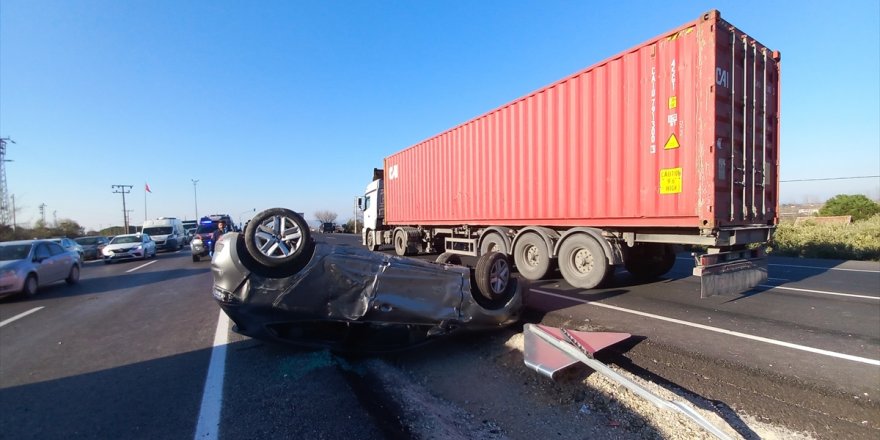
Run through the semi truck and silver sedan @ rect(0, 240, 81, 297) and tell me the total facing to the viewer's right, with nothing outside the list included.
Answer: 0

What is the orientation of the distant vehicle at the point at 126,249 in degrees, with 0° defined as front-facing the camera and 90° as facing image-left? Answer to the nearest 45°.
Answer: approximately 45°

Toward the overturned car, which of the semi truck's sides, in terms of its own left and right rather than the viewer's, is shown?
left

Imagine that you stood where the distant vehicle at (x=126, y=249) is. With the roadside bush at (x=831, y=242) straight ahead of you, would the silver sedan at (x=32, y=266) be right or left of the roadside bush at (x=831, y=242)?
right

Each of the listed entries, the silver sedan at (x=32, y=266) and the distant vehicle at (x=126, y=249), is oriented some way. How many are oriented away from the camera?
0

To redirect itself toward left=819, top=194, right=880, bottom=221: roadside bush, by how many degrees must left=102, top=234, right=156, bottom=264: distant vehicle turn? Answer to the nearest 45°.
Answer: approximately 90° to its left

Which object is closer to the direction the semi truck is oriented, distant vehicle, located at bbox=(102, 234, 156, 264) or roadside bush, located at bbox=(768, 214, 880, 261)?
the distant vehicle

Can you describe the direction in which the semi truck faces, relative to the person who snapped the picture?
facing away from the viewer and to the left of the viewer

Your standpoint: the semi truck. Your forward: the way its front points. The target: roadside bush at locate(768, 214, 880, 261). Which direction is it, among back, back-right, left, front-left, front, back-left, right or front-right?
right

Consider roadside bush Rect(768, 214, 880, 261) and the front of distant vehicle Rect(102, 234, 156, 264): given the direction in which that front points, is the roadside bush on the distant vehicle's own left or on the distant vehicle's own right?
on the distant vehicle's own left

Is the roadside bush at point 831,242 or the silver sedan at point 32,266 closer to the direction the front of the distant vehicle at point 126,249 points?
the silver sedan

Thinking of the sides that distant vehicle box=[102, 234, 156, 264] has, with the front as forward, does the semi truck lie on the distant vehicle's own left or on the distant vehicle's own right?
on the distant vehicle's own left

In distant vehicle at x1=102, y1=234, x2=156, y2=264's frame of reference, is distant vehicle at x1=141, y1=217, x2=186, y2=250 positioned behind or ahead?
behind
